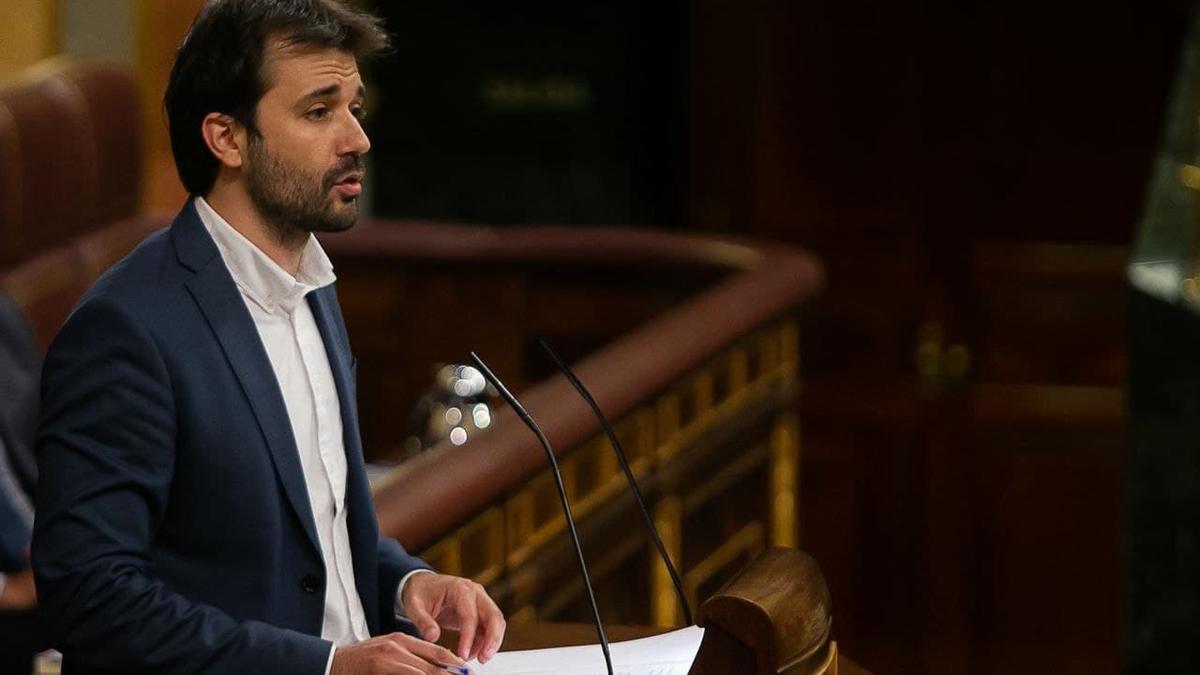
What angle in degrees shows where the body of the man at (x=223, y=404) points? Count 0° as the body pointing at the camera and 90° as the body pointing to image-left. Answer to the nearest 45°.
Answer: approximately 315°

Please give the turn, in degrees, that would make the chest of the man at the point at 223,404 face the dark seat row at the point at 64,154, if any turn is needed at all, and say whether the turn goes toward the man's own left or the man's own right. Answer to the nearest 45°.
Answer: approximately 135° to the man's own left

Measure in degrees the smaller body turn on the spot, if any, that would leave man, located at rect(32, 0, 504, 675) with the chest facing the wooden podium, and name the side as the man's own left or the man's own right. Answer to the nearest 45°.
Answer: approximately 45° to the man's own left

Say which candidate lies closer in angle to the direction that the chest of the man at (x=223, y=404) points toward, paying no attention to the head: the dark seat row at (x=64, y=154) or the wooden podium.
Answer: the wooden podium

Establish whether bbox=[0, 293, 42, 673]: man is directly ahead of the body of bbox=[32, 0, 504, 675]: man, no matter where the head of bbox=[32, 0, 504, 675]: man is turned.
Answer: no

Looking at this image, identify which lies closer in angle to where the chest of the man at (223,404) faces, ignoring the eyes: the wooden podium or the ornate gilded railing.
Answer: the wooden podium
